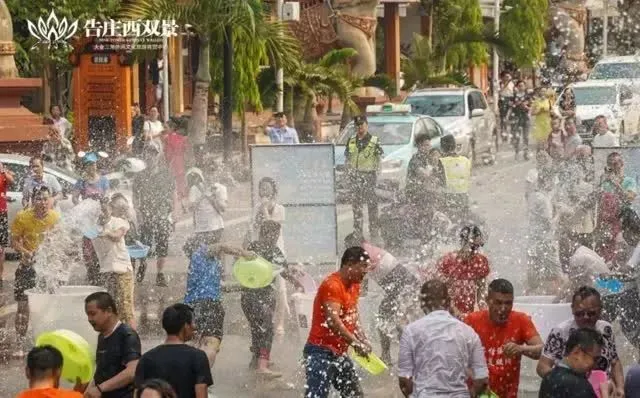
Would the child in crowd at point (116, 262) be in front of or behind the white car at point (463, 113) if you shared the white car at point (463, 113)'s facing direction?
in front

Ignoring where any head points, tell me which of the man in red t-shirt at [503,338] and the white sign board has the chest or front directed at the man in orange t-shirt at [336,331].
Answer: the white sign board

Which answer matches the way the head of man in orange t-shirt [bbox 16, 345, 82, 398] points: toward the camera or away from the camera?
away from the camera

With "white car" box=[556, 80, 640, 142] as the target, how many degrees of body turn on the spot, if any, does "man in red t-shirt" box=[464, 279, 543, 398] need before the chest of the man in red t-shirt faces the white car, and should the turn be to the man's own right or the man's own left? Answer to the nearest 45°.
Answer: approximately 180°

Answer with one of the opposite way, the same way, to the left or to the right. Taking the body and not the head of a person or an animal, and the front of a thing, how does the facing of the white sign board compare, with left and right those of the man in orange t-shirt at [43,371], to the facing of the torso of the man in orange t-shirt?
the opposite way

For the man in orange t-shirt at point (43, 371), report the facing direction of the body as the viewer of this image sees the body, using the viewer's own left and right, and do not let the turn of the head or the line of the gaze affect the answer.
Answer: facing away from the viewer

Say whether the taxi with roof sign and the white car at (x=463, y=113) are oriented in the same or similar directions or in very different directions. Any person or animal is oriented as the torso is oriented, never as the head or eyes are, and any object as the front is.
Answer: same or similar directions

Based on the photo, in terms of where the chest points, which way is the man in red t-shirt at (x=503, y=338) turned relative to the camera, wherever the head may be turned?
toward the camera

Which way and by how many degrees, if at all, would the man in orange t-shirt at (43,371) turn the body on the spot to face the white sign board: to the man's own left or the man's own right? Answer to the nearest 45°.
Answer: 0° — they already face it

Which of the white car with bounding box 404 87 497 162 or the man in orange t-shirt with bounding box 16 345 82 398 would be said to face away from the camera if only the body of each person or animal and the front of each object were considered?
the man in orange t-shirt

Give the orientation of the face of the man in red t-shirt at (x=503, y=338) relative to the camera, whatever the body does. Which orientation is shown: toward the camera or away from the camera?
toward the camera

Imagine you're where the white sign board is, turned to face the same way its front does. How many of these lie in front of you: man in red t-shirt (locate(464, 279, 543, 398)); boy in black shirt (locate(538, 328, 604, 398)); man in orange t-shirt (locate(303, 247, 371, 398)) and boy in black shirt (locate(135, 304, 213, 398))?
4

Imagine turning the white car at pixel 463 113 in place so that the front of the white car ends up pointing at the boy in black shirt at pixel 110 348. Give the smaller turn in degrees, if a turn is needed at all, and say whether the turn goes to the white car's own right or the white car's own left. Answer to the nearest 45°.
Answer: approximately 45° to the white car's own left

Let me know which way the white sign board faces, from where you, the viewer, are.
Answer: facing the viewer

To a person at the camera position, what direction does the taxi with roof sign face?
facing the viewer and to the left of the viewer

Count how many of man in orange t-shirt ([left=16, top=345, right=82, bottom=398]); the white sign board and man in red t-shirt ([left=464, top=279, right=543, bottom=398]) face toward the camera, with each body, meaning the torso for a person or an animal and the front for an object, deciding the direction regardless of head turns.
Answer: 2
